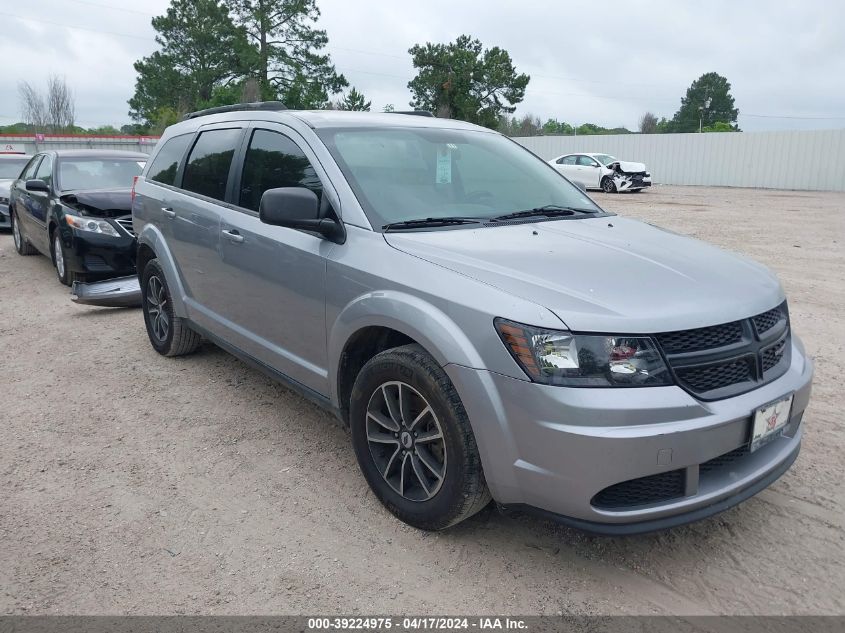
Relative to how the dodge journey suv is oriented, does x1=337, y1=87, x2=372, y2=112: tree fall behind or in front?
behind

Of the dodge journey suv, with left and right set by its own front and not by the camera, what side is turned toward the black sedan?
back

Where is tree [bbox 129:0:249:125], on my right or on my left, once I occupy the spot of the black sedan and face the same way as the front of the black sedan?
on my left

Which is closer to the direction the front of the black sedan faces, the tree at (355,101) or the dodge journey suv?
the dodge journey suv

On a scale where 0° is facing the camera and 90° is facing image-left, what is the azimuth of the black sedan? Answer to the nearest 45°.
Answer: approximately 315°

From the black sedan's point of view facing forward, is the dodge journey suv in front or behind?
in front

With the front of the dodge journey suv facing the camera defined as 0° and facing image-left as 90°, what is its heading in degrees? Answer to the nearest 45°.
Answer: approximately 315°

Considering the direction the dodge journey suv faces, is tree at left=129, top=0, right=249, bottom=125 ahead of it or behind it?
behind

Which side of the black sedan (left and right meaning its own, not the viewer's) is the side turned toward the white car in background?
left

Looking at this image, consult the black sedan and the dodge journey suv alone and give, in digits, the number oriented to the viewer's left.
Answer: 0

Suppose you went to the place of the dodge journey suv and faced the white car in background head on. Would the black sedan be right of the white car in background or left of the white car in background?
left

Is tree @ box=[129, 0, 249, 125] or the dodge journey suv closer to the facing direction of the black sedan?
the dodge journey suv
